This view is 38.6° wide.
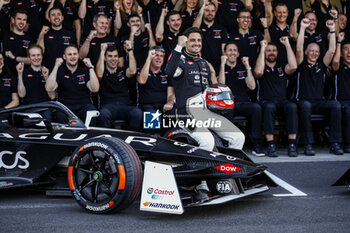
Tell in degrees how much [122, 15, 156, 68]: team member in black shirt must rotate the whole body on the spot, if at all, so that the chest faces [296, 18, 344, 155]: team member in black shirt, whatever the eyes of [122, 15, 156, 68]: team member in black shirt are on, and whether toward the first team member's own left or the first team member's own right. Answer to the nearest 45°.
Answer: approximately 90° to the first team member's own left

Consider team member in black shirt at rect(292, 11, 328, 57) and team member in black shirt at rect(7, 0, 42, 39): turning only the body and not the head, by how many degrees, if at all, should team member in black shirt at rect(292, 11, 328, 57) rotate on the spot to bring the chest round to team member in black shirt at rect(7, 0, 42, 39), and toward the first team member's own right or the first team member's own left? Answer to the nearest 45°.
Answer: approximately 90° to the first team member's own right

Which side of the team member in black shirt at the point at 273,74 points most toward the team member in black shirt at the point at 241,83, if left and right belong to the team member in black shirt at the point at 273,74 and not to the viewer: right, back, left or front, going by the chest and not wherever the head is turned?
right

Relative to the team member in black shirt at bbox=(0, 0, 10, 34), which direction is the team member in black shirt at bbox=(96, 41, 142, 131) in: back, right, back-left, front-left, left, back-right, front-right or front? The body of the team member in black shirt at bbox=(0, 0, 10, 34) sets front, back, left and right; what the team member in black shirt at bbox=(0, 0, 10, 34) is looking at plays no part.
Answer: front-left

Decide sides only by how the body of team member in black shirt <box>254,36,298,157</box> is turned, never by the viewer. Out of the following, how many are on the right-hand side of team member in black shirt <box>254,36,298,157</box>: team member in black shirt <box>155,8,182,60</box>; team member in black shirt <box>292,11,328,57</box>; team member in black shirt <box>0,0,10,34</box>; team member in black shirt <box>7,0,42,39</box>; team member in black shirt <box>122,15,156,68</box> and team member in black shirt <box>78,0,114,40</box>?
5

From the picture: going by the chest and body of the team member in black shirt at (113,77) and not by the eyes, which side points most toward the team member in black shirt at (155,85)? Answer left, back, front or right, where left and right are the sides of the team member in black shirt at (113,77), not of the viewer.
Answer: left

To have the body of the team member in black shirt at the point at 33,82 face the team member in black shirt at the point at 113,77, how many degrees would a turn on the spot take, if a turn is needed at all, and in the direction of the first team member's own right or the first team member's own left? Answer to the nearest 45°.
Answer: approximately 90° to the first team member's own left

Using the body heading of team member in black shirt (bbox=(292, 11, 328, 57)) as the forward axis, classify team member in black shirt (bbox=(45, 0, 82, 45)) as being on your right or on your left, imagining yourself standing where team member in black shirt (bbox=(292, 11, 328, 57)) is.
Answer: on your right

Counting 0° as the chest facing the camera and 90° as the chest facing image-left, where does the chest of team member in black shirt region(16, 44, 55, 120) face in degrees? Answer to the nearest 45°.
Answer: approximately 0°

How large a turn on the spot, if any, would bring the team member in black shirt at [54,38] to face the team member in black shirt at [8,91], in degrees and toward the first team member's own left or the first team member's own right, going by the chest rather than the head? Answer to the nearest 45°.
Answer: approximately 45° to the first team member's own right
